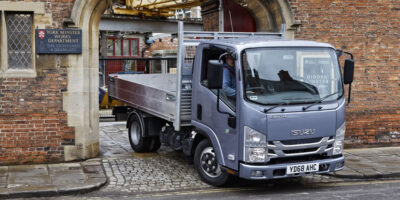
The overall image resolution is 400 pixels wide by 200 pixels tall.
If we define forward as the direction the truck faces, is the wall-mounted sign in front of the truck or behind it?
behind

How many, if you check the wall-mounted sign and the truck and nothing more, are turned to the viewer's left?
0

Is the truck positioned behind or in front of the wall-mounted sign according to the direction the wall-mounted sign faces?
in front

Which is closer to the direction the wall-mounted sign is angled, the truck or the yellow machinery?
the truck

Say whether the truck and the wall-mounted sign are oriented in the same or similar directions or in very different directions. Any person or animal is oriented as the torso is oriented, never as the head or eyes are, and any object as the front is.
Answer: same or similar directions

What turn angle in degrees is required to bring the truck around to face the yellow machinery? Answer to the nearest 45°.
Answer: approximately 135° to its left

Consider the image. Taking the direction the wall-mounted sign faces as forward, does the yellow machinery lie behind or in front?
behind

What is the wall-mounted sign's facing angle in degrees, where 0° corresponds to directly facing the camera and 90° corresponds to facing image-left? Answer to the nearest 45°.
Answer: approximately 0°
